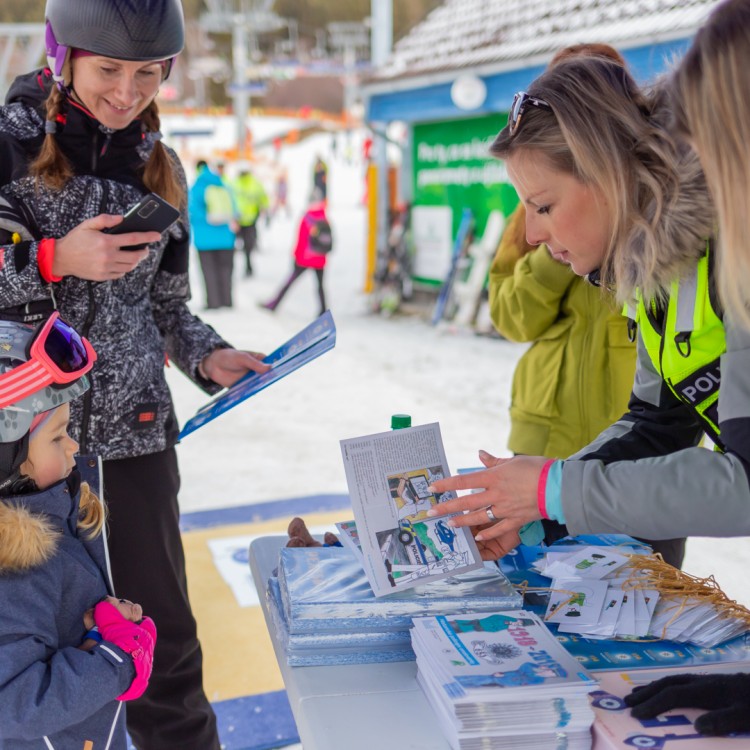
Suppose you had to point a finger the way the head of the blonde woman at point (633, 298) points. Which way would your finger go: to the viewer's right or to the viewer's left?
to the viewer's left

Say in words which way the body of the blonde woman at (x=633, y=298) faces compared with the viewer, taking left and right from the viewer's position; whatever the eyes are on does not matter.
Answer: facing to the left of the viewer

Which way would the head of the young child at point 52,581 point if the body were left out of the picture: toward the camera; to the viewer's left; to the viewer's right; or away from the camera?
to the viewer's right

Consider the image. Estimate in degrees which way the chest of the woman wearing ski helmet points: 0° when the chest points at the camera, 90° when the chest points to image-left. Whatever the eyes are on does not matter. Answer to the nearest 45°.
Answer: approximately 315°

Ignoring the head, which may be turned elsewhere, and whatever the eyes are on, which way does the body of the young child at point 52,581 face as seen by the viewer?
to the viewer's right

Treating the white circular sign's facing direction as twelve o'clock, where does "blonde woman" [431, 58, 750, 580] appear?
The blonde woman is roughly at 12 o'clock from the white circular sign.
